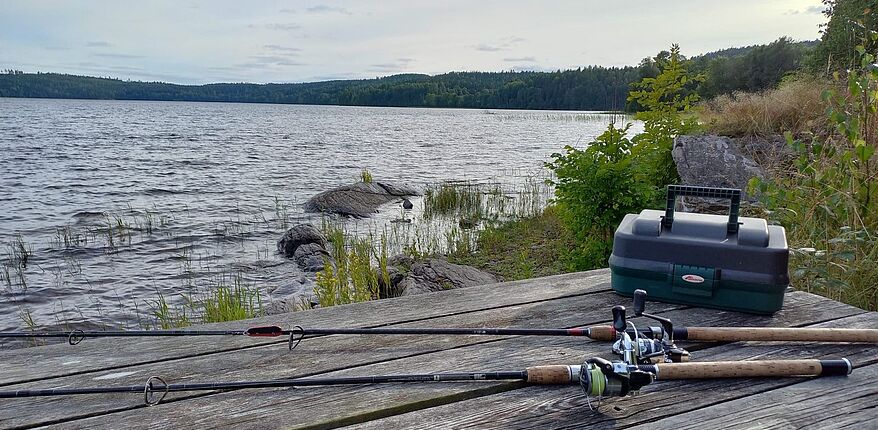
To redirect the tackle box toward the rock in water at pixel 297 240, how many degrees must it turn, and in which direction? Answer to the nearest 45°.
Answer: approximately 135° to its right

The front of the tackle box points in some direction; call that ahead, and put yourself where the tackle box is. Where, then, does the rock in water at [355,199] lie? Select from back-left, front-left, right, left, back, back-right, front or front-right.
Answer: back-right

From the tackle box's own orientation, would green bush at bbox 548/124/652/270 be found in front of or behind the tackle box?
behind

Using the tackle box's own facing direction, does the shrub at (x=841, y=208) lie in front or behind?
behind

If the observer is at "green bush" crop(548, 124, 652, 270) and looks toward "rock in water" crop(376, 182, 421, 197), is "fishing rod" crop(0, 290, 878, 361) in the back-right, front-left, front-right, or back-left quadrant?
back-left

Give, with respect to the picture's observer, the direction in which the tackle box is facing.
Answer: facing the viewer

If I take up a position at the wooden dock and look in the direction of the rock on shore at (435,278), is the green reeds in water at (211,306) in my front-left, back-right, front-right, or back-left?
front-left

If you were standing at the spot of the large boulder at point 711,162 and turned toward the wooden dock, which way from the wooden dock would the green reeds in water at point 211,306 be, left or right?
right

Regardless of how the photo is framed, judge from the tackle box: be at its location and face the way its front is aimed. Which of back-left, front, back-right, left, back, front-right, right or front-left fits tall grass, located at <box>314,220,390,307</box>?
back-right

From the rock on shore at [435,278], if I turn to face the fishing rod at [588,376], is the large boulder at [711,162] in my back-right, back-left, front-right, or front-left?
back-left

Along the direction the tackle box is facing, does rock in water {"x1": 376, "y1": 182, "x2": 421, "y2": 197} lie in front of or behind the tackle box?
behind
